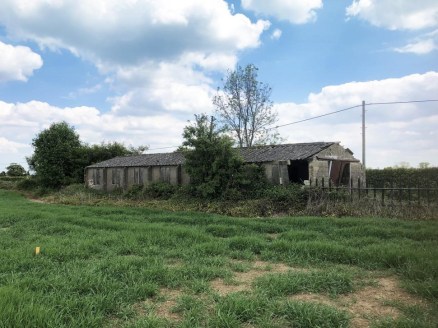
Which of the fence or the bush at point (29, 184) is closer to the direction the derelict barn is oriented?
the fence

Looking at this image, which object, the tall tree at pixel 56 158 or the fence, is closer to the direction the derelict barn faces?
the fence

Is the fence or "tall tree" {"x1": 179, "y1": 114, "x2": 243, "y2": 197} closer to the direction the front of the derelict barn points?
the fence

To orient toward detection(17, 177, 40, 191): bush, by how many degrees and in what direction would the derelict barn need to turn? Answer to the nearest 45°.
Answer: approximately 180°

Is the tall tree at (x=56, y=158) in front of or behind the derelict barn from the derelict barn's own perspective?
behind

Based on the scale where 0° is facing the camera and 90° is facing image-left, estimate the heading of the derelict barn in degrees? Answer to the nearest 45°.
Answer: approximately 315°
